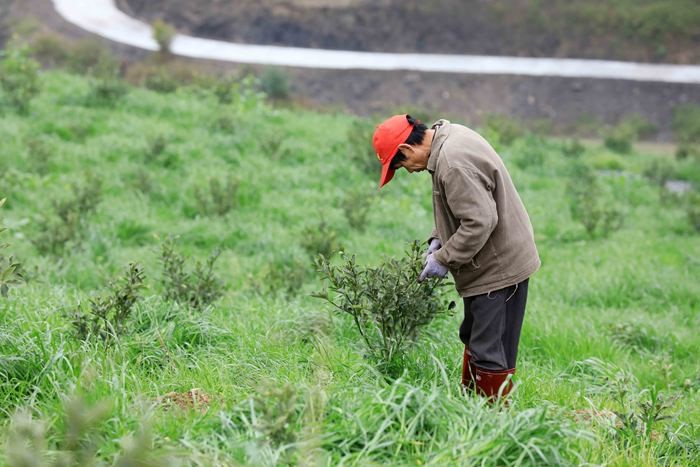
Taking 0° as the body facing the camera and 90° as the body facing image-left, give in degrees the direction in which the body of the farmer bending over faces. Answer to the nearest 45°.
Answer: approximately 90°

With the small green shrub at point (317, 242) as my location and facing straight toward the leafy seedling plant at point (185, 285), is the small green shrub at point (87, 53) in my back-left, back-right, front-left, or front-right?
back-right

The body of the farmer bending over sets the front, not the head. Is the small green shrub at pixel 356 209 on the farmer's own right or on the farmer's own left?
on the farmer's own right

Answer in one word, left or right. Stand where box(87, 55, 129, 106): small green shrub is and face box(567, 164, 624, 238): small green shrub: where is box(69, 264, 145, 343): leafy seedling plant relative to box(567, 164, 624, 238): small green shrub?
right

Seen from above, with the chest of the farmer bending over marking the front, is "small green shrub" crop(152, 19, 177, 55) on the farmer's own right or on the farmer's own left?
on the farmer's own right

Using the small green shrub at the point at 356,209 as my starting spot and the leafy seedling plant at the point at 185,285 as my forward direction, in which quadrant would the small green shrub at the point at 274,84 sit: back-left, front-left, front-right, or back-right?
back-right

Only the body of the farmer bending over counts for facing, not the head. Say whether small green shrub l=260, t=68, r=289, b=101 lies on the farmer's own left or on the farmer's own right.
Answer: on the farmer's own right

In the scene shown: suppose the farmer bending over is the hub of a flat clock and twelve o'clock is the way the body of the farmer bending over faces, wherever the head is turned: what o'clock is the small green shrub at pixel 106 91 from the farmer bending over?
The small green shrub is roughly at 2 o'clock from the farmer bending over.

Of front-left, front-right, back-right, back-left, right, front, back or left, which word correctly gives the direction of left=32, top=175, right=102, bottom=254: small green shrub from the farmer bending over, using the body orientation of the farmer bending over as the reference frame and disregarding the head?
front-right

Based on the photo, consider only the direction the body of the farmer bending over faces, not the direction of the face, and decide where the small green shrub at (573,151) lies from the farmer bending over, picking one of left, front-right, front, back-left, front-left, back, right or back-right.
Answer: right

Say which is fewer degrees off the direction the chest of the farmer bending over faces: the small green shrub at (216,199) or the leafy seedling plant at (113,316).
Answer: the leafy seedling plant
